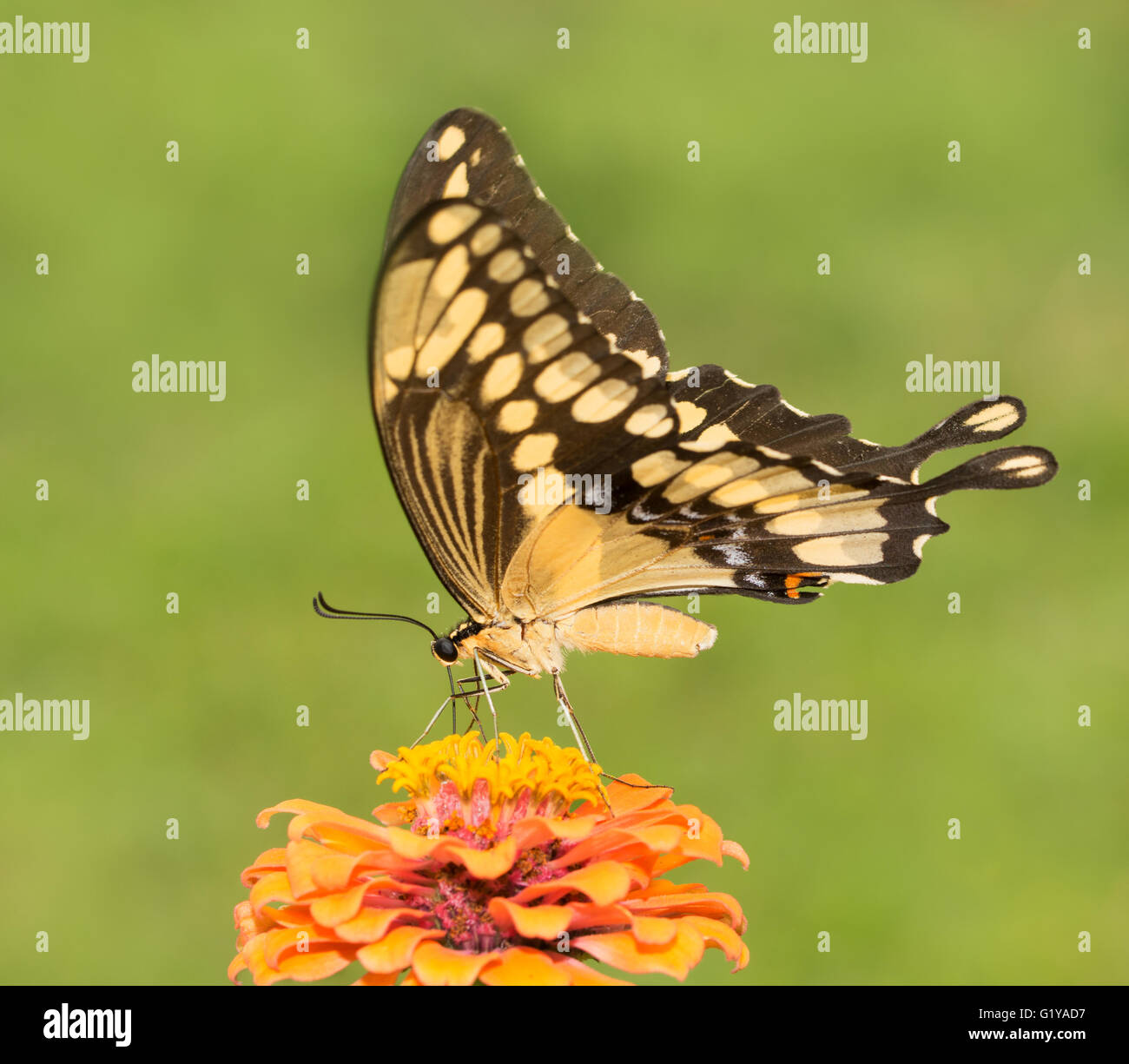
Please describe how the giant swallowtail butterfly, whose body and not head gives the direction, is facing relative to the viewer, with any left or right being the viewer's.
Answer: facing to the left of the viewer
